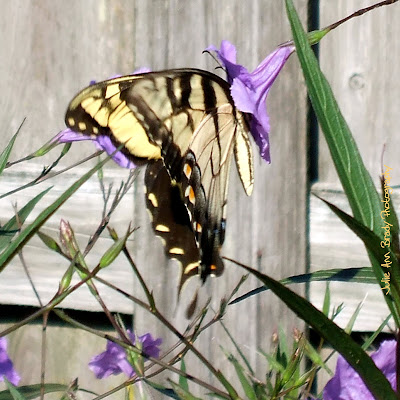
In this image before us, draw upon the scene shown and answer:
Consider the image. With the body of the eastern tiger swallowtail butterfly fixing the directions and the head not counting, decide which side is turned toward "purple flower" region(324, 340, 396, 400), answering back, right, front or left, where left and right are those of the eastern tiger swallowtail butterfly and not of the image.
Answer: right

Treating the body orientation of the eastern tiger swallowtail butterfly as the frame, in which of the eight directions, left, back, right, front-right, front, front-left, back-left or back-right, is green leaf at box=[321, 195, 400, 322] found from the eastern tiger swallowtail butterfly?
right

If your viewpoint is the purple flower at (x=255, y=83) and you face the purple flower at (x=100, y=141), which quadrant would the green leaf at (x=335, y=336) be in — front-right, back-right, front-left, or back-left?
back-left

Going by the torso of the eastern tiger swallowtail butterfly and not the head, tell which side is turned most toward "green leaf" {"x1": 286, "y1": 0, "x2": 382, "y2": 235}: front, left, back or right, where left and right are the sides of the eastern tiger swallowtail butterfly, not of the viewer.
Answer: right

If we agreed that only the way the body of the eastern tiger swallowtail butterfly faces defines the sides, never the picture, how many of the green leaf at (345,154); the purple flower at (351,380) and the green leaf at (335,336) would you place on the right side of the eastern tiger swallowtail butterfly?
3

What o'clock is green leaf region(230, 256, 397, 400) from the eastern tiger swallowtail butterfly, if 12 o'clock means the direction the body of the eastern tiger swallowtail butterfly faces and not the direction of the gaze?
The green leaf is roughly at 1 o'clock from the eastern tiger swallowtail butterfly.
